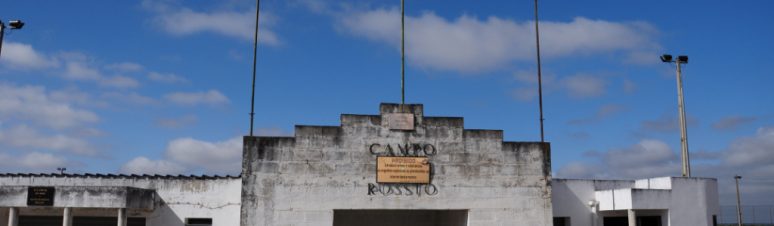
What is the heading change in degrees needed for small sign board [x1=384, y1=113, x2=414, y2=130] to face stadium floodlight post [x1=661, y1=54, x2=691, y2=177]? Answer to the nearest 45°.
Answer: approximately 135° to its left

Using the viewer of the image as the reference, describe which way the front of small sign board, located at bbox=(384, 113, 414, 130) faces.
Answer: facing the viewer

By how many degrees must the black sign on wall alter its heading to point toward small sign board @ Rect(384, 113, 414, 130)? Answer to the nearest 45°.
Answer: approximately 90° to its left

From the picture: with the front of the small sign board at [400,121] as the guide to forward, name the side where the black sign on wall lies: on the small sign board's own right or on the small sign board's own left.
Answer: on the small sign board's own right

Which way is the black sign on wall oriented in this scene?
toward the camera

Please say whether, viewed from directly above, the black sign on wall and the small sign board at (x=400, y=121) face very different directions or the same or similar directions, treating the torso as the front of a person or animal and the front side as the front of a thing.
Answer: same or similar directions

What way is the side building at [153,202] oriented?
toward the camera

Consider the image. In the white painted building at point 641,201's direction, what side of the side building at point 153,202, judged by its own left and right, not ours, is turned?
left
